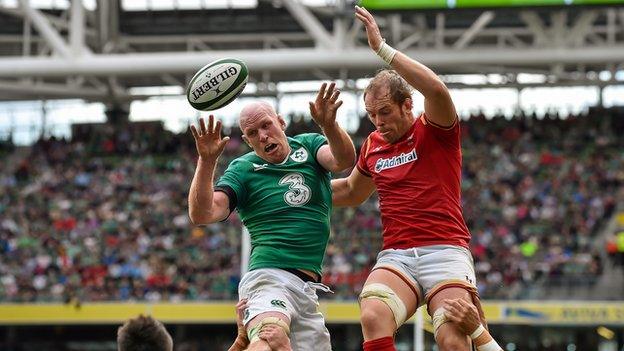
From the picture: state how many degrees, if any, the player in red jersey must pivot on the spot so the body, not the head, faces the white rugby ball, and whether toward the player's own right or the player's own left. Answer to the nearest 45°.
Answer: approximately 45° to the player's own right

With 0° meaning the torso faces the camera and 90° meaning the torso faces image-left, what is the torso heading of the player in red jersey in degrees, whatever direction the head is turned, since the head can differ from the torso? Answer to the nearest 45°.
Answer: approximately 45°

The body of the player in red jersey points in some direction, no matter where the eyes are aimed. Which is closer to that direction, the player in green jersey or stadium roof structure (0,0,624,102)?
the player in green jersey

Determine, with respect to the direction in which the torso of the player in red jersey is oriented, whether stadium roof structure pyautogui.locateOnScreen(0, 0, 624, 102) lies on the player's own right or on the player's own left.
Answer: on the player's own right

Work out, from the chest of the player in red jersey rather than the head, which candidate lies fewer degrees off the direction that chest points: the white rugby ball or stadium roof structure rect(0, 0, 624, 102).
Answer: the white rugby ball

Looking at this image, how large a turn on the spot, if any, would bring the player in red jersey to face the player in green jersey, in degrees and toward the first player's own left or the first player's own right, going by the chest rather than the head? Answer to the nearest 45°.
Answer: approximately 45° to the first player's own right
